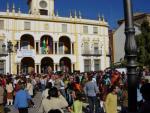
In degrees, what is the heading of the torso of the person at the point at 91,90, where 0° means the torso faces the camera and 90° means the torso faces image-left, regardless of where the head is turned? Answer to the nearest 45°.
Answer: approximately 180°

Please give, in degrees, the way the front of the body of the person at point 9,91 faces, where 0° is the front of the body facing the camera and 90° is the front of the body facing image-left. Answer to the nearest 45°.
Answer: approximately 180°

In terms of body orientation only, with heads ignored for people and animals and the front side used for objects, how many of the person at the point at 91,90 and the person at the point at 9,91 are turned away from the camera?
2
